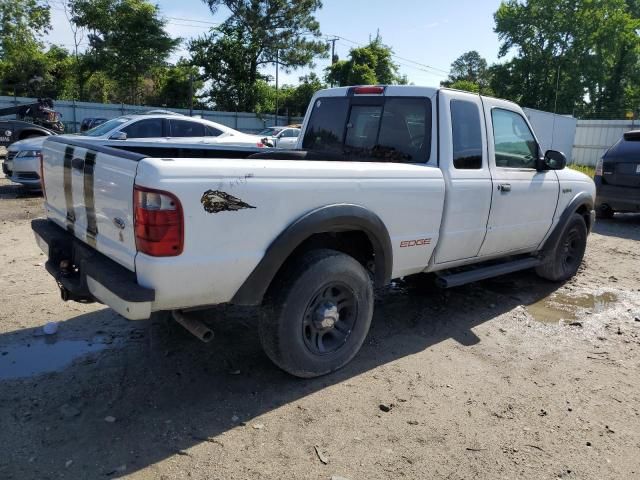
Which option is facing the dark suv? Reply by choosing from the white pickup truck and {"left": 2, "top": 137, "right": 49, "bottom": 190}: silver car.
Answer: the white pickup truck

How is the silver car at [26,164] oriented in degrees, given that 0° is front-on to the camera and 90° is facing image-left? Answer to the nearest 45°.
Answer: approximately 45°

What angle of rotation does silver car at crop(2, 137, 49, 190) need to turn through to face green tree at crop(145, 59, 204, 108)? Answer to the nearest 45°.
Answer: approximately 135° to its right

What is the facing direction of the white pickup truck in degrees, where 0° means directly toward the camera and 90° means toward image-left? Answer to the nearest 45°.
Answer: approximately 225°

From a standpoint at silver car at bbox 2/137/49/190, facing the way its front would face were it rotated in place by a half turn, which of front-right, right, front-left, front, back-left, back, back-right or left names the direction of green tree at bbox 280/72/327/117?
front

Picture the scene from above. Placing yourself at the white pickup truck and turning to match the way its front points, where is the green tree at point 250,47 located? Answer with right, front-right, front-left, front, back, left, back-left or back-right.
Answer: front-left

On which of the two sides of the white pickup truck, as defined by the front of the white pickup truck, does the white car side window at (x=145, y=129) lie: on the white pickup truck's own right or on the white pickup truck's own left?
on the white pickup truck's own left

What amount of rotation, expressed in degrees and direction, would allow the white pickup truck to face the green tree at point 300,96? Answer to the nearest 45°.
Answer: approximately 45° to its left

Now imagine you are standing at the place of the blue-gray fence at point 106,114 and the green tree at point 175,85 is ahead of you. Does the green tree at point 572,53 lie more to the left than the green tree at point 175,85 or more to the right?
right

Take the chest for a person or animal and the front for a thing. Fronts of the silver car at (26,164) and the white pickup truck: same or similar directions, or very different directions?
very different directions

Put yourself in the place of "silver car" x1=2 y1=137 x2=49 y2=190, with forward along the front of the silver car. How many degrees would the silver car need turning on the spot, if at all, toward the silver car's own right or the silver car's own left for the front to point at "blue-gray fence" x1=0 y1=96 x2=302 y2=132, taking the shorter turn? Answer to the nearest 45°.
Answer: approximately 135° to the silver car's own right

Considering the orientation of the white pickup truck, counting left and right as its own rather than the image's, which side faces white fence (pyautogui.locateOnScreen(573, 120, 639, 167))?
front

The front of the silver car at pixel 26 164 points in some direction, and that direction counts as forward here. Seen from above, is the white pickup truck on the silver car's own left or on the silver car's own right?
on the silver car's own left
